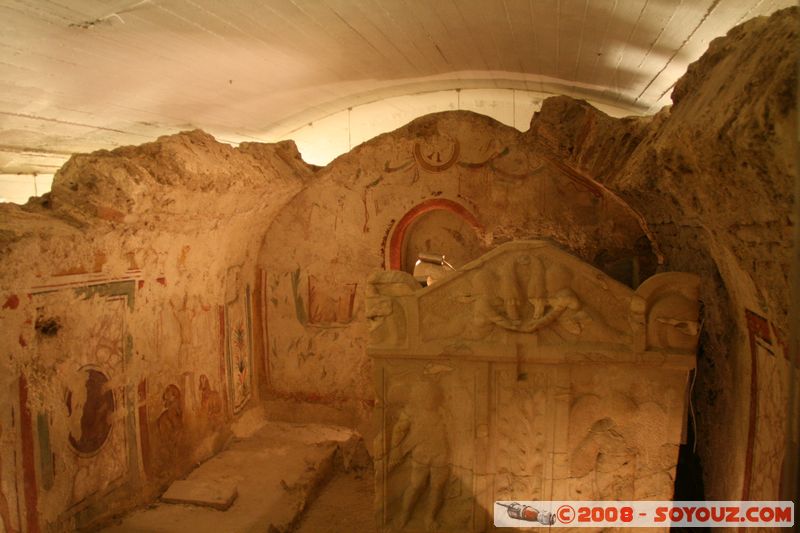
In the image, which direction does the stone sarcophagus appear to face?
toward the camera
